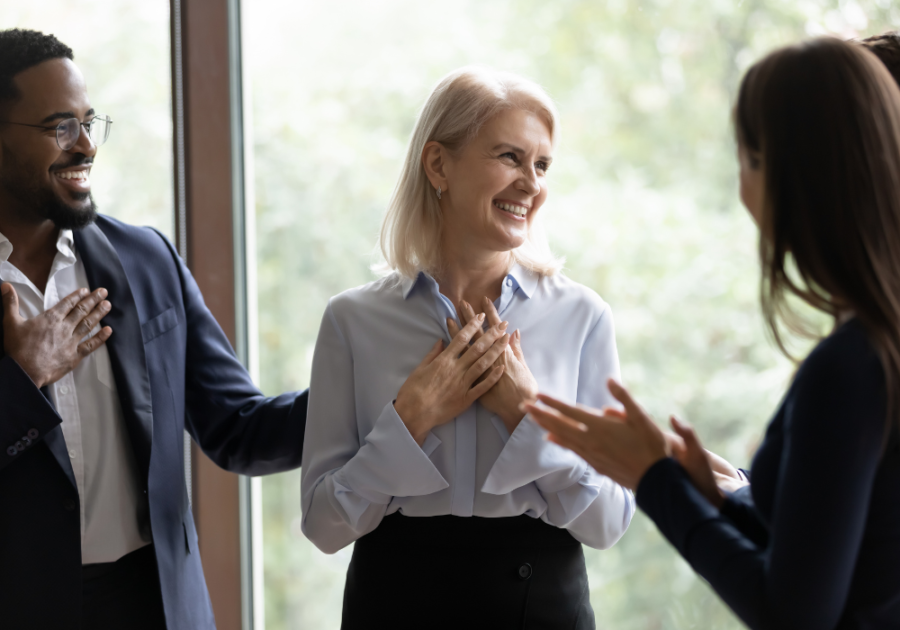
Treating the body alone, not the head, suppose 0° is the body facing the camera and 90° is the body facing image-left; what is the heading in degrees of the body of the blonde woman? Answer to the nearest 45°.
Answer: approximately 0°

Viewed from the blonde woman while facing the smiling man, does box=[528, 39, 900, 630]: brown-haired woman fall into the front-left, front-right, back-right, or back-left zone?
back-left

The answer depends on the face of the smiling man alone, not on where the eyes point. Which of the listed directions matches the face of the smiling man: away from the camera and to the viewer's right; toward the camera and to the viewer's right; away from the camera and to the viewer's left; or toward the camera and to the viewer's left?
toward the camera and to the viewer's right

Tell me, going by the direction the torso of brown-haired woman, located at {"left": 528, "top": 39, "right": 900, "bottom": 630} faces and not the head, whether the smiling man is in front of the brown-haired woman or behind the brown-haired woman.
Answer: in front

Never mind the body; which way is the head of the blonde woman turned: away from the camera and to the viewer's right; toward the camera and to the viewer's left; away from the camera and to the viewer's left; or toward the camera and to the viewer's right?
toward the camera and to the viewer's right

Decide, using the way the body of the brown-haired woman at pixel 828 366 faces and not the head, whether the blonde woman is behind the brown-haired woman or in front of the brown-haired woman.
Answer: in front

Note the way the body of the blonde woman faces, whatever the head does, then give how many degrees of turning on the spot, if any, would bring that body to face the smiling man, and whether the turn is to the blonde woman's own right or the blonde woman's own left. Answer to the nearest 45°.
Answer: approximately 90° to the blonde woman's own right

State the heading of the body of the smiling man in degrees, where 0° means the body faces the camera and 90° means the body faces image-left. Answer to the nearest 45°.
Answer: approximately 315°

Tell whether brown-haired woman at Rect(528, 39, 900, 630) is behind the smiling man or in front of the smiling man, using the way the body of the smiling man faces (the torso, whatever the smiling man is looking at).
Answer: in front

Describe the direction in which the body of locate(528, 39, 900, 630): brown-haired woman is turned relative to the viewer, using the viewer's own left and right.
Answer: facing away from the viewer and to the left of the viewer

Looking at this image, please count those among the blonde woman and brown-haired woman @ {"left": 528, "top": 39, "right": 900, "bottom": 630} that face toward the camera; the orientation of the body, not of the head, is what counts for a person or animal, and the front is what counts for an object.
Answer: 1

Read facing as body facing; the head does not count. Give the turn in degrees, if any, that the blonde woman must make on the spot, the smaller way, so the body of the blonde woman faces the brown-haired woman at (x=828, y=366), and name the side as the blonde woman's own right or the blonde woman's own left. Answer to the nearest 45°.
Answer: approximately 45° to the blonde woman's own left
